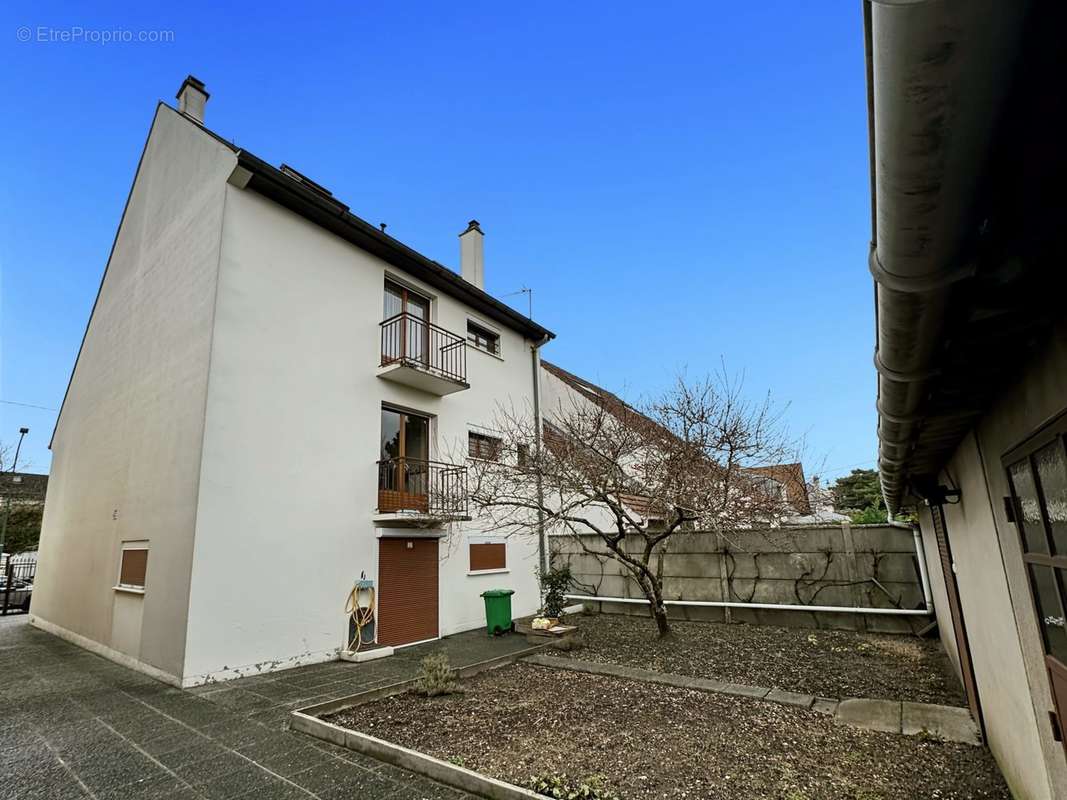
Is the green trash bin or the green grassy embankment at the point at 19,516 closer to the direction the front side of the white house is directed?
the green trash bin

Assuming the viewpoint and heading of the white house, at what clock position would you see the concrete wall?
The concrete wall is roughly at 11 o'clock from the white house.

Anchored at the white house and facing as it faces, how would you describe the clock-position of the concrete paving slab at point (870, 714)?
The concrete paving slab is roughly at 12 o'clock from the white house.

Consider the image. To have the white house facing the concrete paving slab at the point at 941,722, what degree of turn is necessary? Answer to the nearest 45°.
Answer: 0° — it already faces it

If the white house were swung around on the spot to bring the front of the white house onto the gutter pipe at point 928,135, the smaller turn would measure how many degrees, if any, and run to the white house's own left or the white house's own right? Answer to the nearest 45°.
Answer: approximately 45° to the white house's own right

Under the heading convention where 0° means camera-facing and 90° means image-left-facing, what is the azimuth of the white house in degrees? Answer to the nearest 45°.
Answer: approximately 315°

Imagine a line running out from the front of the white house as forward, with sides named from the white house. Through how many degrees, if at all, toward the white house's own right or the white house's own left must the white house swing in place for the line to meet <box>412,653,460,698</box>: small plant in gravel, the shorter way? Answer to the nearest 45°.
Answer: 0° — it already faces it

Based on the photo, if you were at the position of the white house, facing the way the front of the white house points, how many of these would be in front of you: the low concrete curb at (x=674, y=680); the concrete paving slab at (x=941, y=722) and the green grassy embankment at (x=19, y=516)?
2

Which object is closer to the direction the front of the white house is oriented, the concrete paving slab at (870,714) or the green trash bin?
the concrete paving slab

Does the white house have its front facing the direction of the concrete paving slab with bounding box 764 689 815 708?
yes
